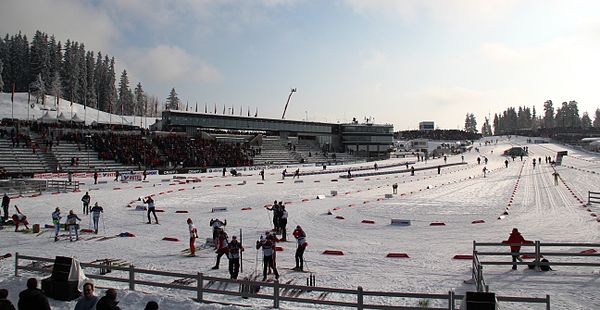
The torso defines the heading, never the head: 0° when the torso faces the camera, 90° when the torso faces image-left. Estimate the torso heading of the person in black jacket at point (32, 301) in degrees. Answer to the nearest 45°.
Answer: approximately 180°

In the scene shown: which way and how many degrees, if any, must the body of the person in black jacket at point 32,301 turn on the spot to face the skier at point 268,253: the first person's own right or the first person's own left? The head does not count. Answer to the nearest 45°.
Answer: approximately 45° to the first person's own right

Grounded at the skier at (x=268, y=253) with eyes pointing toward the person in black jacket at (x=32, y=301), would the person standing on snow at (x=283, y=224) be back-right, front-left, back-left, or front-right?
back-right
